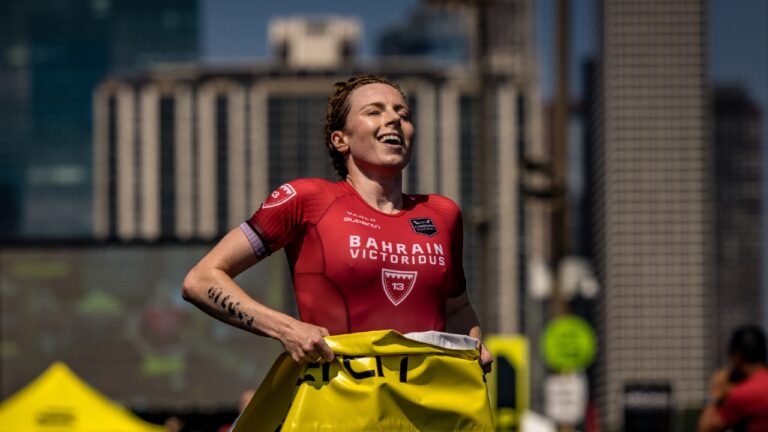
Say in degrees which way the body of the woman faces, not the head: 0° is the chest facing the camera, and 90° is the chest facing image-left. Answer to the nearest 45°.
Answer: approximately 315°

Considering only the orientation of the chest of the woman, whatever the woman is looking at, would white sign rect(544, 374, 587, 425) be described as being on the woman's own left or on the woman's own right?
on the woman's own left

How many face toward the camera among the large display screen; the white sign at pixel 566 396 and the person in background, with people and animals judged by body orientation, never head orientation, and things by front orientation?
2

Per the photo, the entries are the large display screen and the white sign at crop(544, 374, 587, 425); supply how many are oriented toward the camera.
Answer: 2

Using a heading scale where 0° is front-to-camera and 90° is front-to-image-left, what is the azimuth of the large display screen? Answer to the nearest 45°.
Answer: approximately 0°
